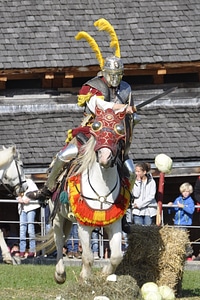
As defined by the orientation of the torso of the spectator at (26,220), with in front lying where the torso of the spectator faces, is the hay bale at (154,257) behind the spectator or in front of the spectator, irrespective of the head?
in front

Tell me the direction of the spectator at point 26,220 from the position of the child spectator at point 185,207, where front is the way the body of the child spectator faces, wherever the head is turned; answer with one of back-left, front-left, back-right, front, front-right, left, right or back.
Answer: front-right

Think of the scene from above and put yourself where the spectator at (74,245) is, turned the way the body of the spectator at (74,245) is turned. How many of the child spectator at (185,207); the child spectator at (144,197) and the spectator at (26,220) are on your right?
1
